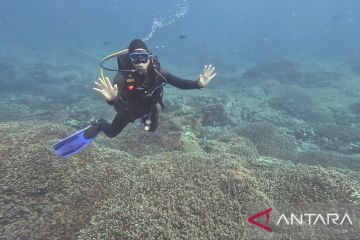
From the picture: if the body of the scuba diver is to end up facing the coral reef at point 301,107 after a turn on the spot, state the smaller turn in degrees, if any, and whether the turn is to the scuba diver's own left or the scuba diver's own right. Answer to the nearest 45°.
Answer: approximately 135° to the scuba diver's own left

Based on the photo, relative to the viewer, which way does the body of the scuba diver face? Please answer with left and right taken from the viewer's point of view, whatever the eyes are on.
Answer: facing the viewer

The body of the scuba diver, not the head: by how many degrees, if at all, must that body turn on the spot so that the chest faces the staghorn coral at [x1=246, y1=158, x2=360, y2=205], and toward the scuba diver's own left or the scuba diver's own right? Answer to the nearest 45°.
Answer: approximately 90° to the scuba diver's own left

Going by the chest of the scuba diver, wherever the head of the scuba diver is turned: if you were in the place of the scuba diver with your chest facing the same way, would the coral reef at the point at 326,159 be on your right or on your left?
on your left
